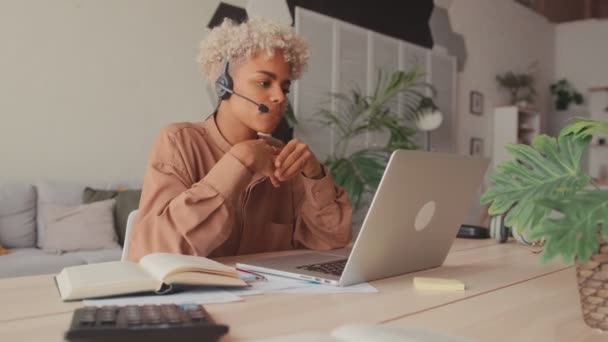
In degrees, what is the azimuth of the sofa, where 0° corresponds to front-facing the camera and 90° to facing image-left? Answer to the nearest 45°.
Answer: approximately 0°

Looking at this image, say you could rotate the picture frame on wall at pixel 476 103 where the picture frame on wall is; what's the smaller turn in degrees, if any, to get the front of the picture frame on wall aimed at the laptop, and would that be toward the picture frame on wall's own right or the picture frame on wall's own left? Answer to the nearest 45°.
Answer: approximately 45° to the picture frame on wall's own right

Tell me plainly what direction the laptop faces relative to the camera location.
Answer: facing away from the viewer and to the left of the viewer

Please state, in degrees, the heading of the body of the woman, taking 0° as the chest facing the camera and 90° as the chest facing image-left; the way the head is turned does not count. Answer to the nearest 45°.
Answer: approximately 315°

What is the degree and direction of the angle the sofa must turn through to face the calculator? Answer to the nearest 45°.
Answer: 0° — it already faces it

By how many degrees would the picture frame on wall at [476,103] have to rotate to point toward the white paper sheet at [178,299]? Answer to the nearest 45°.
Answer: approximately 45° to its right

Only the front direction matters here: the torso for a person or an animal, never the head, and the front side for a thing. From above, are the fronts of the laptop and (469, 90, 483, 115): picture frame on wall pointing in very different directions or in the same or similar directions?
very different directions

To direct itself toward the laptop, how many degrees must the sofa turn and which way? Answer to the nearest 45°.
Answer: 0° — it already faces it

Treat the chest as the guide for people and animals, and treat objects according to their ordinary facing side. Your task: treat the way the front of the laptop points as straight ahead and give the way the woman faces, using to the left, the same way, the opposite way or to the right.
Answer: the opposite way

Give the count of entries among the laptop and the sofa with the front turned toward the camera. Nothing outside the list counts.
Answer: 1

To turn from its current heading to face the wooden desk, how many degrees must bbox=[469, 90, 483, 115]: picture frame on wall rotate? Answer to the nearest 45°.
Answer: approximately 45° to its right

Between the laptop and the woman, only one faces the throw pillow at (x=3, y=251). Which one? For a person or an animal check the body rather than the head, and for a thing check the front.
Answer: the laptop

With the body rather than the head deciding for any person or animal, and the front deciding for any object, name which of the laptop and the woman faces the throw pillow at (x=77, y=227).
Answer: the laptop

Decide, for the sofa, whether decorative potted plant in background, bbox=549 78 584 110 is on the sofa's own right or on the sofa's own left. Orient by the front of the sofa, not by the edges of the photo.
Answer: on the sofa's own left
